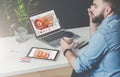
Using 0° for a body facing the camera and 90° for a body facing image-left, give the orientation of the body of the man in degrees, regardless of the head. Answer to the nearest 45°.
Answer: approximately 90°

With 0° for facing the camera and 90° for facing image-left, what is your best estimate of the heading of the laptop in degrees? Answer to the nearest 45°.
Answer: approximately 315°

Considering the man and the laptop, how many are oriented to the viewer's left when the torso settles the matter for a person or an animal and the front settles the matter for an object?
1
